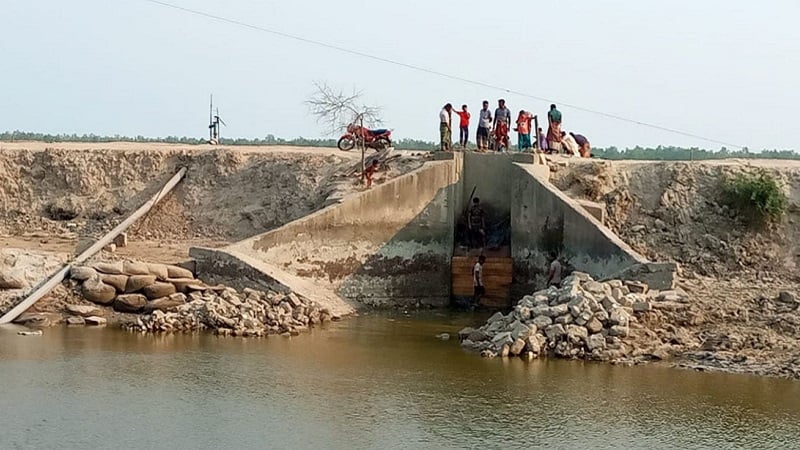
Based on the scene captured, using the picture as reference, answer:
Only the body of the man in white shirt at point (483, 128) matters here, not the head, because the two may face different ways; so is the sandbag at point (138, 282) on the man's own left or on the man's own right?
on the man's own right

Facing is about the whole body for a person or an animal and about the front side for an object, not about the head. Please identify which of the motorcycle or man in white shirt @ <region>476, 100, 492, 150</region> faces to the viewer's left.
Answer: the motorcycle

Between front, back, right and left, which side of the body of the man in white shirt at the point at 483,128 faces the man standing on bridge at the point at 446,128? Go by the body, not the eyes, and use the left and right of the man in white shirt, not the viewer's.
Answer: right

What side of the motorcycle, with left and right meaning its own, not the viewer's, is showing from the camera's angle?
left

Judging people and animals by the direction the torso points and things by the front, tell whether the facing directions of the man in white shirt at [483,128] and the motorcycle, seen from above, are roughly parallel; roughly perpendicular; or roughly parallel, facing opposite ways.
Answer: roughly perpendicular

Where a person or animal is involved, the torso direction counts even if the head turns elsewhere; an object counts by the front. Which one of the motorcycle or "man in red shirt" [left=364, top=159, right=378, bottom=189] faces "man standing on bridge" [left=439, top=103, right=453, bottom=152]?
the man in red shirt

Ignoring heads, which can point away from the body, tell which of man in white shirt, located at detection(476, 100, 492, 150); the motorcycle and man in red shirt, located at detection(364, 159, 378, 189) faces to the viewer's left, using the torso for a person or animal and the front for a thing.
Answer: the motorcycle

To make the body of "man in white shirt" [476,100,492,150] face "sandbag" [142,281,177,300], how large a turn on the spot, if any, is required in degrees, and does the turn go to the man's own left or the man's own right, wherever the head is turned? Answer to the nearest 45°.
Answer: approximately 45° to the man's own right

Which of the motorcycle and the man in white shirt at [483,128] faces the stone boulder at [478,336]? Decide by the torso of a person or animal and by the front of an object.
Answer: the man in white shirt

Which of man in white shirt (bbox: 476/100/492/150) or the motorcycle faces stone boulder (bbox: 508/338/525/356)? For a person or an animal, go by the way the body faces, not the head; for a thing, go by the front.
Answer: the man in white shirt
